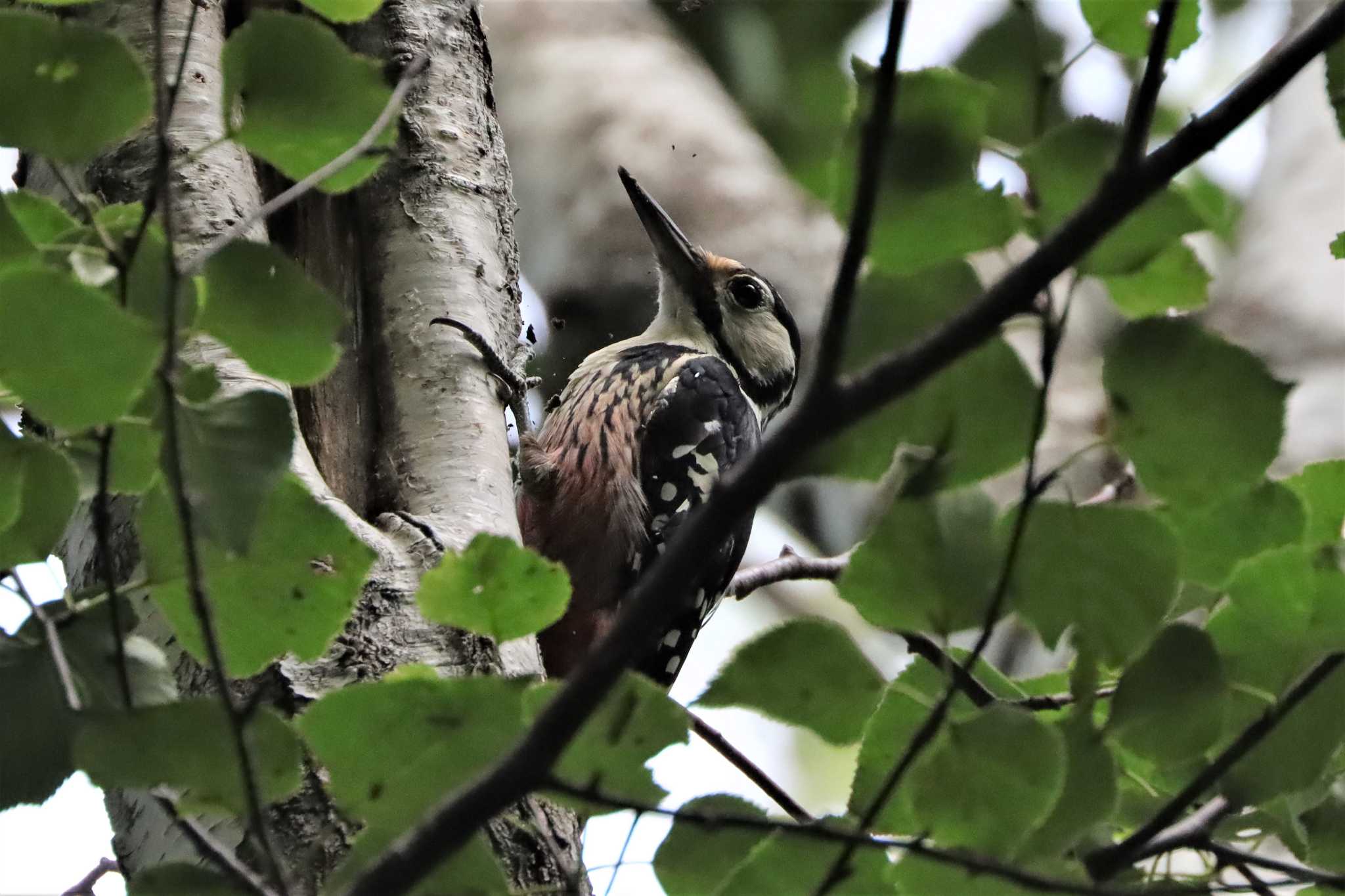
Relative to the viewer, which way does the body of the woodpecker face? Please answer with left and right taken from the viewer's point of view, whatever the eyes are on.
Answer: facing to the left of the viewer
